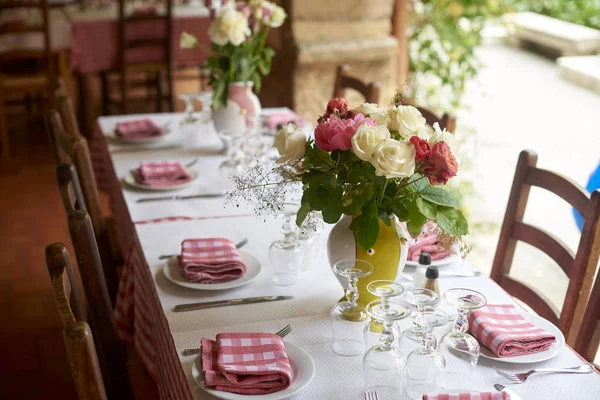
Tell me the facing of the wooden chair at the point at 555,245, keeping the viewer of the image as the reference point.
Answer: facing the viewer and to the left of the viewer

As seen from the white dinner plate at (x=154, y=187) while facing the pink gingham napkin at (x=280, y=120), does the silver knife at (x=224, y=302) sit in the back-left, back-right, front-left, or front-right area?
back-right

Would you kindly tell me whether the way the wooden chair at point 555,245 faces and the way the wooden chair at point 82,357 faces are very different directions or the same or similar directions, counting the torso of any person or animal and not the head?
very different directions

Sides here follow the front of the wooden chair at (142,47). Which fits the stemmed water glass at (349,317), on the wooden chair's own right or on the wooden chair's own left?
on the wooden chair's own left

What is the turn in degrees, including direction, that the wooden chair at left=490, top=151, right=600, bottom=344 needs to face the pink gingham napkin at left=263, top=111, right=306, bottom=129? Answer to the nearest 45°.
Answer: approximately 90° to its right

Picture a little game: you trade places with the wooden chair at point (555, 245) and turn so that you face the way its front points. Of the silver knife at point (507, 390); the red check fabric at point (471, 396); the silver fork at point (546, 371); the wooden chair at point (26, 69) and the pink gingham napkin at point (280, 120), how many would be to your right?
2

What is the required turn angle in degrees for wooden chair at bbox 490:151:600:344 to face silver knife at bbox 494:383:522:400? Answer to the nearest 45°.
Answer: approximately 45° to its left

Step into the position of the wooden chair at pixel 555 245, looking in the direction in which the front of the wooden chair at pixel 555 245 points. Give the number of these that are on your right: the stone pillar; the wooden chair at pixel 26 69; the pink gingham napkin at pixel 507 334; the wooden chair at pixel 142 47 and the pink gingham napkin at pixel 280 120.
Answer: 4

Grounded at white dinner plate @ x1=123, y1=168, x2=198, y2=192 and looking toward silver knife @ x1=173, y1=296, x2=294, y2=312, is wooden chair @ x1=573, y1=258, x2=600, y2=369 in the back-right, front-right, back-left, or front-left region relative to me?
front-left

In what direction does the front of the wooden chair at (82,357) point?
to the viewer's right

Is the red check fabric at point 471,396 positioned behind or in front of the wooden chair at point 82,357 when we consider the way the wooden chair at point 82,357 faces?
in front

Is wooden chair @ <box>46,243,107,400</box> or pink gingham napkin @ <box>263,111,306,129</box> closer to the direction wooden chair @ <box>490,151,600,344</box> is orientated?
the wooden chair

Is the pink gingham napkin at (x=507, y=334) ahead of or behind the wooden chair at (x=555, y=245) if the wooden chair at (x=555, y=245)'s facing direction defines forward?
ahead
